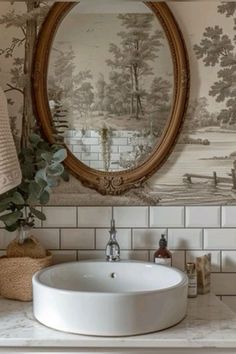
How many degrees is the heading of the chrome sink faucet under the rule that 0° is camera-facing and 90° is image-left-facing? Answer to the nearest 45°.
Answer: approximately 0°

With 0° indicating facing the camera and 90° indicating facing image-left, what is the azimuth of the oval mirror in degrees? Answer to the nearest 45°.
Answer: approximately 0°

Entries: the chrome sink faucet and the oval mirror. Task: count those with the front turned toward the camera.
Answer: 2
